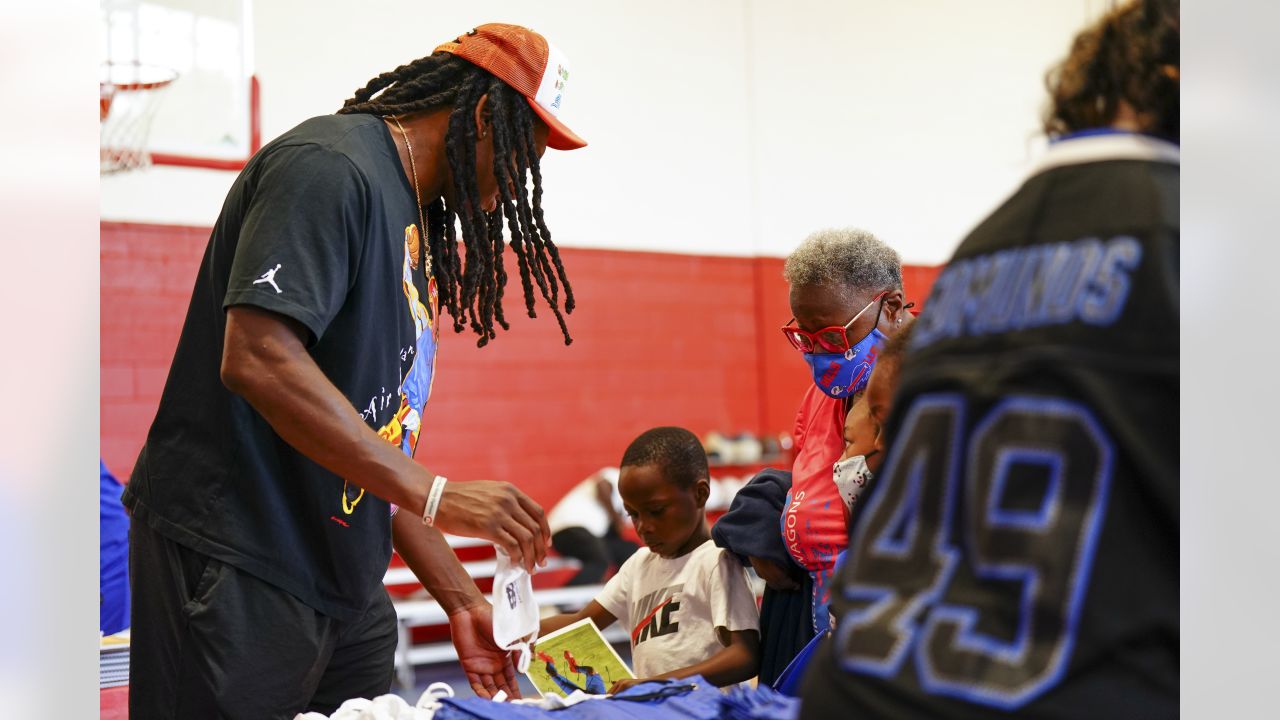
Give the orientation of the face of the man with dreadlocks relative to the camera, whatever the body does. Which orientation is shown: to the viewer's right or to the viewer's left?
to the viewer's right

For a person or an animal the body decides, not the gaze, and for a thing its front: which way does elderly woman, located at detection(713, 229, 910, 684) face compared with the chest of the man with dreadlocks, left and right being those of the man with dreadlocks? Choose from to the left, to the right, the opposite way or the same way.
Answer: the opposite way

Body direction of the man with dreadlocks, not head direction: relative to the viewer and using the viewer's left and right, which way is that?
facing to the right of the viewer

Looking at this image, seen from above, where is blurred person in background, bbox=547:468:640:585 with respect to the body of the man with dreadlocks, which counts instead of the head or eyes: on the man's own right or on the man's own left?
on the man's own left

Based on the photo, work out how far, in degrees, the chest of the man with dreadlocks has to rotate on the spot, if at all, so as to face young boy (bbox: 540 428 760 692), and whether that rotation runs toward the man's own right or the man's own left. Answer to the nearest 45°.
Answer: approximately 45° to the man's own left

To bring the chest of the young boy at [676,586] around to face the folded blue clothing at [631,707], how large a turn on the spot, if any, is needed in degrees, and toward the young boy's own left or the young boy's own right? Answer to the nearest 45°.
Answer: approximately 45° to the young boy's own left

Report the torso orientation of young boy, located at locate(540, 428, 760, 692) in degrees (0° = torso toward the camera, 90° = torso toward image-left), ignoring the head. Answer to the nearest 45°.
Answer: approximately 45°

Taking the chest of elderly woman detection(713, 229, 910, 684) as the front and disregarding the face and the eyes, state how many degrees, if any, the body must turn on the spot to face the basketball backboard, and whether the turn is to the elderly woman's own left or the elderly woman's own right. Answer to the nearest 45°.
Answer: approximately 90° to the elderly woman's own right
